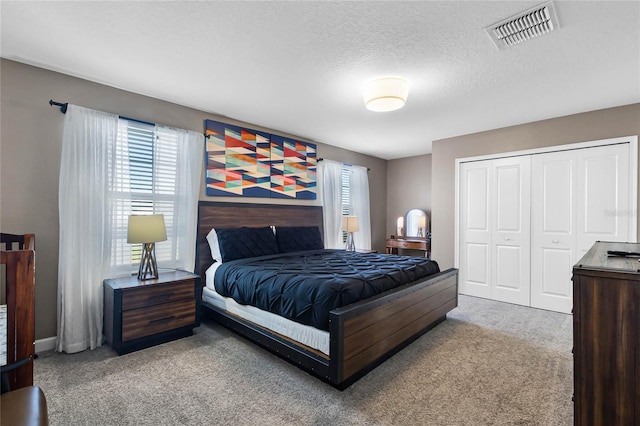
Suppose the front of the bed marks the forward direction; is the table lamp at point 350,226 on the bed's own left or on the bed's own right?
on the bed's own left

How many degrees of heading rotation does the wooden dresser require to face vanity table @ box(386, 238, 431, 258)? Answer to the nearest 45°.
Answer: approximately 45° to its right

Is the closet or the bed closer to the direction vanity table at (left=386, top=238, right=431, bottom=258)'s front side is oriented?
the bed

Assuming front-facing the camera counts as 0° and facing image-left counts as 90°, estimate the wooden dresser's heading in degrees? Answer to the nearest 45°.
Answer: approximately 90°

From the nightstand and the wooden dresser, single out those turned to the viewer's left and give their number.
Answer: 1

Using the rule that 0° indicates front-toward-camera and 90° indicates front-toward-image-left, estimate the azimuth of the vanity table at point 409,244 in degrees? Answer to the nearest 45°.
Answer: approximately 45°

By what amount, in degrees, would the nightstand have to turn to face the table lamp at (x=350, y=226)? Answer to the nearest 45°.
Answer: approximately 45° to its left
